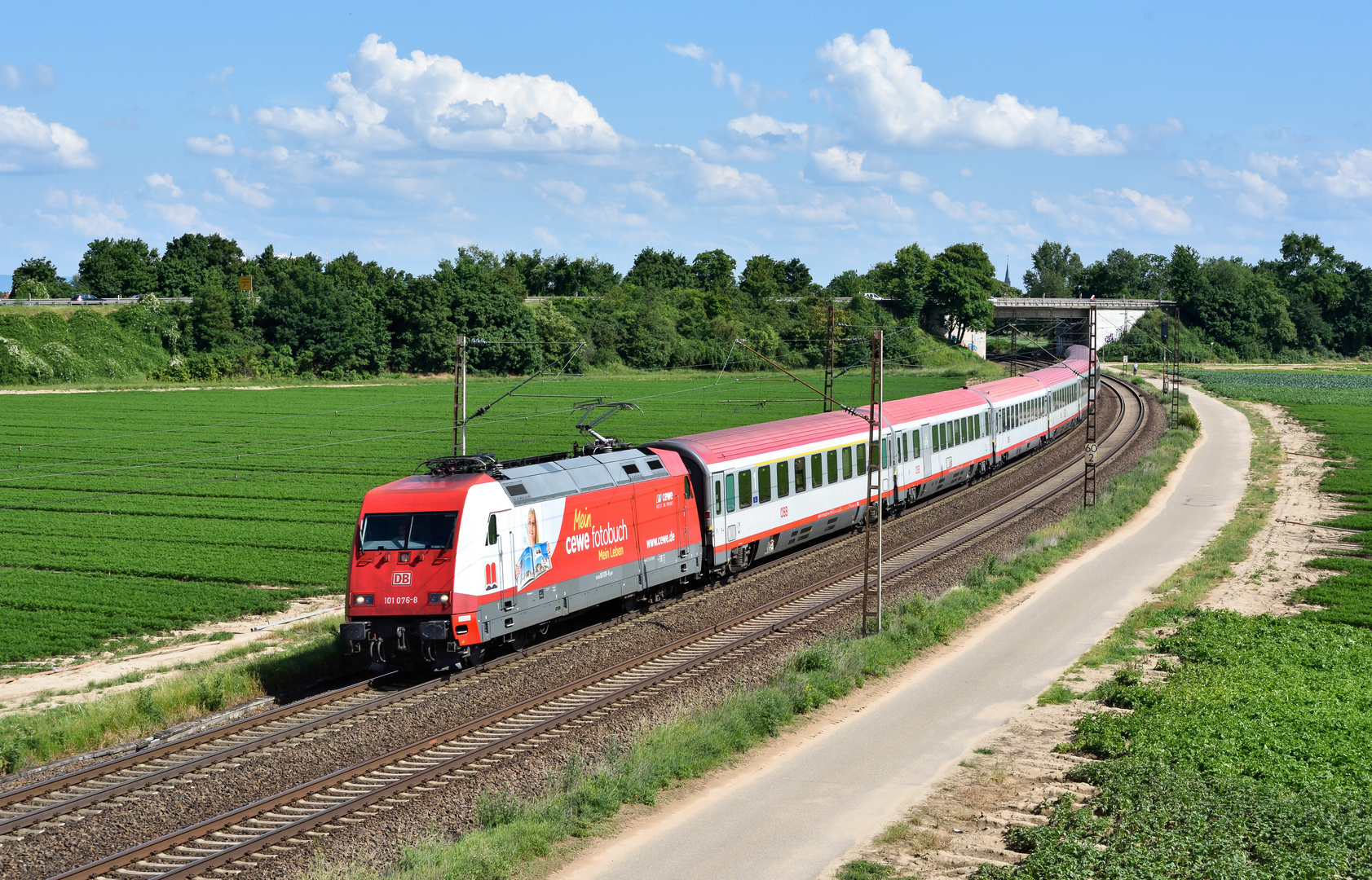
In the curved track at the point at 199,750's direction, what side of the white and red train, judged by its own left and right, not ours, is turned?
front

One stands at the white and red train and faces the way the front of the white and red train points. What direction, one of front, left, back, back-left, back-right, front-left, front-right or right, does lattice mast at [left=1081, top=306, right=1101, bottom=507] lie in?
back
